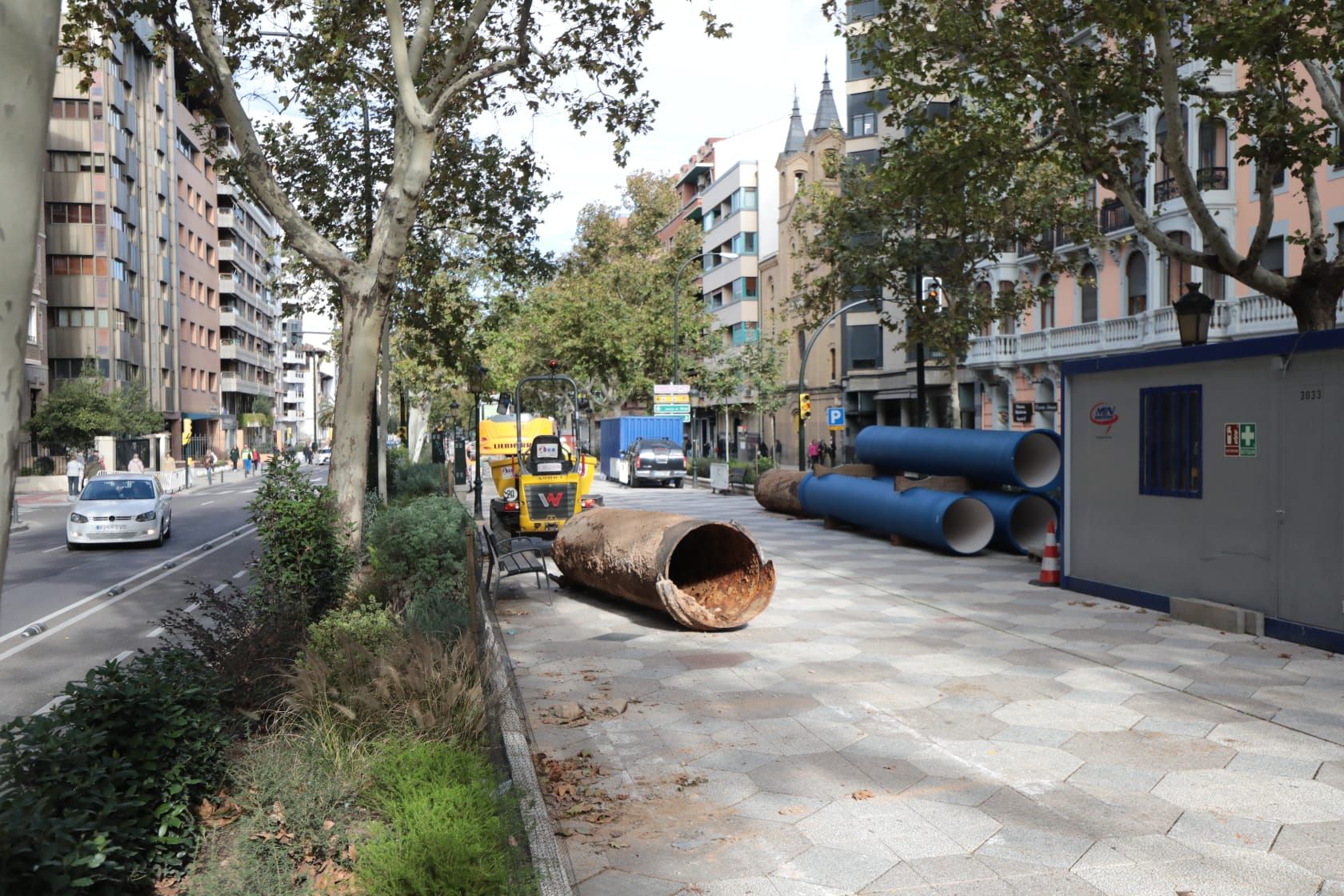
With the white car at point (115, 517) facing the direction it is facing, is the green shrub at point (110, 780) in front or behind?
in front

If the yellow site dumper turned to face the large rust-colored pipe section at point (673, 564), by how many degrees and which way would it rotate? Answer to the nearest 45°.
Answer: approximately 180°

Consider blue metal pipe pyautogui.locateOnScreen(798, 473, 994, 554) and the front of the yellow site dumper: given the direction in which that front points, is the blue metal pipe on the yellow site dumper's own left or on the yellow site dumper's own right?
on the yellow site dumper's own right

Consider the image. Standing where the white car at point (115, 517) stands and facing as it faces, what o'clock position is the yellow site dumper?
The yellow site dumper is roughly at 10 o'clock from the white car.

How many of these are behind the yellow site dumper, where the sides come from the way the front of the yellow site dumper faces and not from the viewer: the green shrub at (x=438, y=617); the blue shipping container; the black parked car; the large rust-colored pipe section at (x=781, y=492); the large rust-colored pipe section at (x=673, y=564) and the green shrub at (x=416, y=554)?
3

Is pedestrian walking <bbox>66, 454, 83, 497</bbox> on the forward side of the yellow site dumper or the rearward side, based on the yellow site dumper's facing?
on the forward side

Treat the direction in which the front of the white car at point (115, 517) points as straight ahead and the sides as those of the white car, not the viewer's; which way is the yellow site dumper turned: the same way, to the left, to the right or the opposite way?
the opposite way

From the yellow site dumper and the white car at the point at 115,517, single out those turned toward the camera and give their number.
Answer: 1

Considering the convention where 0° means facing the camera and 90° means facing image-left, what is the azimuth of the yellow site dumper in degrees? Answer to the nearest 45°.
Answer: approximately 180°

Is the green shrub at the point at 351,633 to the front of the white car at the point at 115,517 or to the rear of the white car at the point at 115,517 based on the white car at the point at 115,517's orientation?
to the front

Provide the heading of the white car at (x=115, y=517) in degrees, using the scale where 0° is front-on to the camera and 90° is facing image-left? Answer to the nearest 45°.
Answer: approximately 0°

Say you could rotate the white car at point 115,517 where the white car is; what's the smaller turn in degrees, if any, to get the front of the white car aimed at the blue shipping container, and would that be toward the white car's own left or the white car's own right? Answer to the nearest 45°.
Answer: approximately 135° to the white car's own left

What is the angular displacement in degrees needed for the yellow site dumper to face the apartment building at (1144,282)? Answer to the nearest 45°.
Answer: approximately 45° to its right
